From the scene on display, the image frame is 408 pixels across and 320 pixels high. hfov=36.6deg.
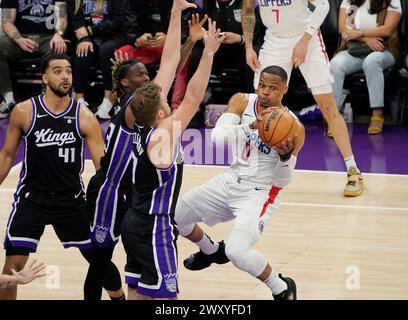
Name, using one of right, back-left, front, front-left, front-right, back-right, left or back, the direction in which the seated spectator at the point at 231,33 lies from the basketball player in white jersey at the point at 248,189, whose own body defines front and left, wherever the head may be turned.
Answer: back-right

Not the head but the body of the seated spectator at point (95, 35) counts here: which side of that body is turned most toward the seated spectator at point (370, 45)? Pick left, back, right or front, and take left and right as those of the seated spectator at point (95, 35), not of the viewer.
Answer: left

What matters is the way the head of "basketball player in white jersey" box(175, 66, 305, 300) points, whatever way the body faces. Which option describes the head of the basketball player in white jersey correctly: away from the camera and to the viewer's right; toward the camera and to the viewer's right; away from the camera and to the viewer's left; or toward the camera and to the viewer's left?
toward the camera and to the viewer's left

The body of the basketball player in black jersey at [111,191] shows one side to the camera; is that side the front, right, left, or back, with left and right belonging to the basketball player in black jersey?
right

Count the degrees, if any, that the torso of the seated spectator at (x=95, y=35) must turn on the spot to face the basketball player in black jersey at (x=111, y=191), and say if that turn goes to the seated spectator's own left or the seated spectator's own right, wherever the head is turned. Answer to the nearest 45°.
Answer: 0° — they already face them

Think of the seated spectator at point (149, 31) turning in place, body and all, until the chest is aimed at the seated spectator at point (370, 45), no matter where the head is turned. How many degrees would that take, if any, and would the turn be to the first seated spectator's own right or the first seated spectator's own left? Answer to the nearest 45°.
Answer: approximately 90° to the first seated spectator's own left

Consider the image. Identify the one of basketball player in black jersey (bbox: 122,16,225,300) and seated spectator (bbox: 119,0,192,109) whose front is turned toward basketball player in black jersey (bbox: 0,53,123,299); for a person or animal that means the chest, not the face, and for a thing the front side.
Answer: the seated spectator

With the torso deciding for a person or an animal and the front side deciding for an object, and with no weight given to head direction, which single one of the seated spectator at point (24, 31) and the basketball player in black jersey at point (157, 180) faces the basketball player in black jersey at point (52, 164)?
the seated spectator

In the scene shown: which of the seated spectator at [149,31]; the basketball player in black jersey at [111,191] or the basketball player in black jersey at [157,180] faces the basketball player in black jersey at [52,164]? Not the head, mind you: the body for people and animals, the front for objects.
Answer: the seated spectator

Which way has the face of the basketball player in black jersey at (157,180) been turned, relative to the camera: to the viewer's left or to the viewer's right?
to the viewer's right
